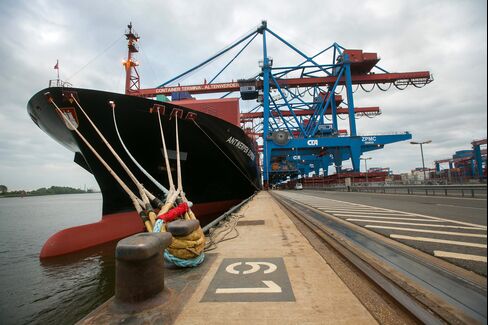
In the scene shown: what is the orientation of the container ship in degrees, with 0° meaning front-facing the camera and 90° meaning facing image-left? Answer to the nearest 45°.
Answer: approximately 45°

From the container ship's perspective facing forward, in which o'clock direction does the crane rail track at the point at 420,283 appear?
The crane rail track is roughly at 10 o'clock from the container ship.
